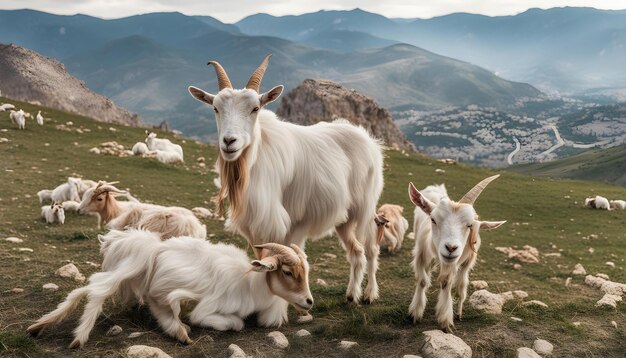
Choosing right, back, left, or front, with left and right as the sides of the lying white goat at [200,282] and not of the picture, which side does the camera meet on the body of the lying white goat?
right

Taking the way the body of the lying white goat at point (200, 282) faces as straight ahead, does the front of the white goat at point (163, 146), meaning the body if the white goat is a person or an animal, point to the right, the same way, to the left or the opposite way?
the opposite way

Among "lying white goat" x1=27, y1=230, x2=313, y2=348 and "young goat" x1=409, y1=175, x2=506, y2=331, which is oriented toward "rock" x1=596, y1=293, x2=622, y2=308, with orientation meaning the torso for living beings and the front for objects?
the lying white goat

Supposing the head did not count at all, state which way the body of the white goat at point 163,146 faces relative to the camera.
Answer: to the viewer's left

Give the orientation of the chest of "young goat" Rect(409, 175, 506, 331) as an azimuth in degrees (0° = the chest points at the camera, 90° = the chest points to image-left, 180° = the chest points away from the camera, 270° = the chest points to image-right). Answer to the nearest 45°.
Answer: approximately 0°

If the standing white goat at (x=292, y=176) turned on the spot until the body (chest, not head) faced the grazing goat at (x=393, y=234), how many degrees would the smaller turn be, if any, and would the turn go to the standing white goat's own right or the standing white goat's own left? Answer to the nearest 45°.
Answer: approximately 180°

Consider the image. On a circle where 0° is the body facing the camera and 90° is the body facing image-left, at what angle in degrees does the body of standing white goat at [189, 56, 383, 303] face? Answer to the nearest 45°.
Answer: approximately 45°

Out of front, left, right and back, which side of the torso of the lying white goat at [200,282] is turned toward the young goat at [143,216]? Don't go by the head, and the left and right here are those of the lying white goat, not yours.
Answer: left

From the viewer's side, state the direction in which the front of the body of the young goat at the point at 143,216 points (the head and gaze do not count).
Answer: to the viewer's left
